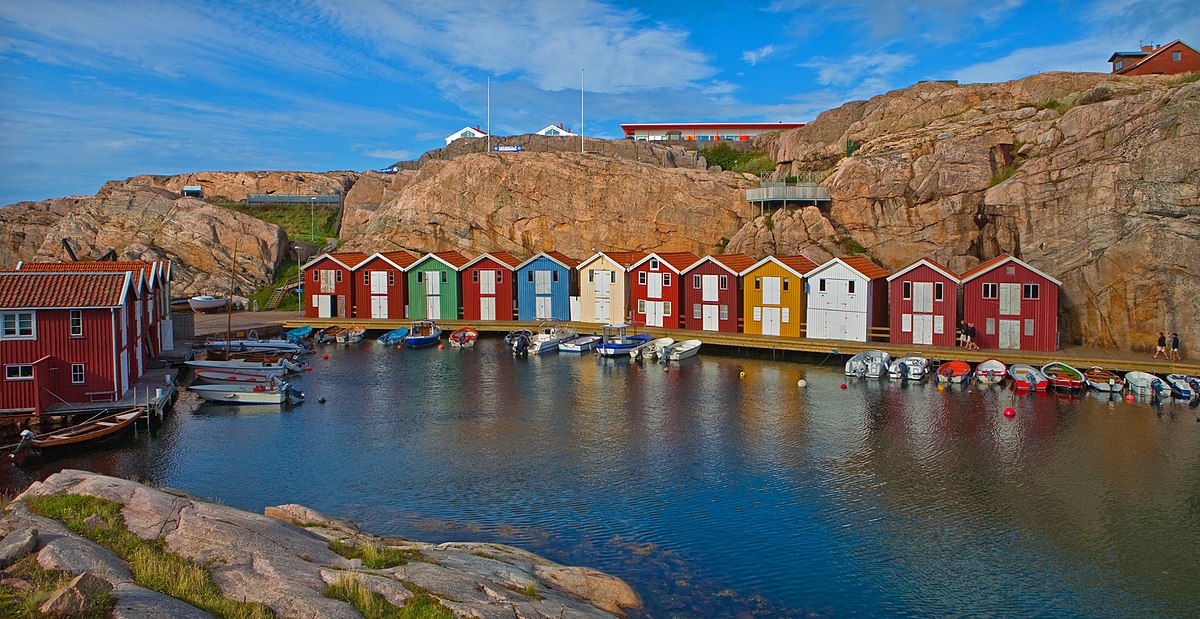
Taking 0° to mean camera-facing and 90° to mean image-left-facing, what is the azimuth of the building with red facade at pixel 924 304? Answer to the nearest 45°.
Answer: approximately 0°

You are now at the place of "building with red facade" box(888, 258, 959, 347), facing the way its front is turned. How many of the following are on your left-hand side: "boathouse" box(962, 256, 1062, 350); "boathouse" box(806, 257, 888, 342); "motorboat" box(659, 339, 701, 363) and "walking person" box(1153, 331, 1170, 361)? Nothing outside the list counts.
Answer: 2

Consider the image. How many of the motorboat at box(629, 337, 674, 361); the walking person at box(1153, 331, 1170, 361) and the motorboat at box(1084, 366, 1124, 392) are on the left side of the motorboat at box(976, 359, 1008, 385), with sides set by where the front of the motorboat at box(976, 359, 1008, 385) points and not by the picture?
1

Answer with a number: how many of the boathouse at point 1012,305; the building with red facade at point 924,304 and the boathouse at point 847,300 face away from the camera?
0

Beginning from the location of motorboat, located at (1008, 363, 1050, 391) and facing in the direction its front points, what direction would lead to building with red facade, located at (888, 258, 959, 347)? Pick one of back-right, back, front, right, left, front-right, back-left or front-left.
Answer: front

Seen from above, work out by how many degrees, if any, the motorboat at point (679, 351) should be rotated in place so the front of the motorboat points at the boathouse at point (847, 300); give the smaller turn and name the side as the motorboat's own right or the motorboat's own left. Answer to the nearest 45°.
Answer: approximately 45° to the motorboat's own right

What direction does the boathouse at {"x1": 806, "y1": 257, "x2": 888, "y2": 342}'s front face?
toward the camera

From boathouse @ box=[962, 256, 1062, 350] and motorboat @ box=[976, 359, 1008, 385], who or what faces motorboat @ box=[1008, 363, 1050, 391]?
the boathouse

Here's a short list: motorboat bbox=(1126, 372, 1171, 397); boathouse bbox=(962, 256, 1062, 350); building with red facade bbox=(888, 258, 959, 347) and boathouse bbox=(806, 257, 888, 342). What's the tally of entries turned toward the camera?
3

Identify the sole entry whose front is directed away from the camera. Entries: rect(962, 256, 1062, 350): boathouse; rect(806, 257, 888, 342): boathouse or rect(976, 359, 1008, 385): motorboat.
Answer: the motorboat

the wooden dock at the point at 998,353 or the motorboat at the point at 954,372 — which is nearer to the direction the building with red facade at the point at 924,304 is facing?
the motorboat

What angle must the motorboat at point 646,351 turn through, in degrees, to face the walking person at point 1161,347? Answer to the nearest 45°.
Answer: approximately 45° to its right

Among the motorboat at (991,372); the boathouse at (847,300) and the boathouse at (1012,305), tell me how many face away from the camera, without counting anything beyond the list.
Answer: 1

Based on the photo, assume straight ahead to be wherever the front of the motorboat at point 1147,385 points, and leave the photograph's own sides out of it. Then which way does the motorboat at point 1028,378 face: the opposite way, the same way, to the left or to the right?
the same way

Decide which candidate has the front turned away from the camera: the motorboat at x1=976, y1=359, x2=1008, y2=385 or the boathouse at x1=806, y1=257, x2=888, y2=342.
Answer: the motorboat

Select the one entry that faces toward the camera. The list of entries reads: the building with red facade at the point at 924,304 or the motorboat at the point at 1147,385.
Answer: the building with red facade

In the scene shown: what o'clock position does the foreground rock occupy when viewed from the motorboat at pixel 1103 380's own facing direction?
The foreground rock is roughly at 8 o'clock from the motorboat.

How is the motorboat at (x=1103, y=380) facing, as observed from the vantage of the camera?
facing away from the viewer and to the left of the viewer

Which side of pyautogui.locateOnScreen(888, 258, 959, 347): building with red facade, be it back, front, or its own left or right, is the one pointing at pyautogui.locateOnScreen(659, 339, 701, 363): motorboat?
right
